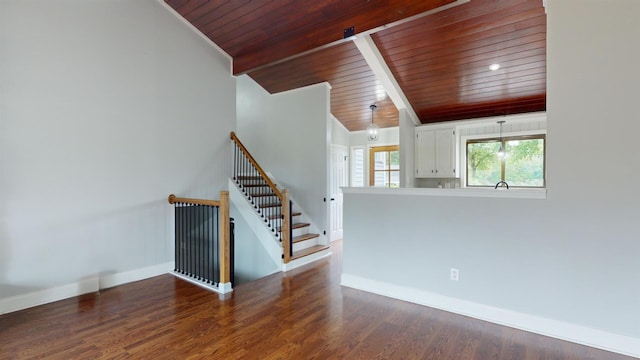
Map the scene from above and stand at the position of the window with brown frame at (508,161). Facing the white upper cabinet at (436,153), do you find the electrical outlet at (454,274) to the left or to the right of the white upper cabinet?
left

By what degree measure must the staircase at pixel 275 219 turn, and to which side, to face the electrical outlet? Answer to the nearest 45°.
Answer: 0° — it already faces it

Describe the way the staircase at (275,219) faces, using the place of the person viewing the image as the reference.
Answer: facing the viewer and to the right of the viewer

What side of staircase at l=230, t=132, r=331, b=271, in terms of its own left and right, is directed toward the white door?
left

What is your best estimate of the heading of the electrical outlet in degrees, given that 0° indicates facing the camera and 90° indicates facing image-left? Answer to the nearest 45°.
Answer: approximately 0°

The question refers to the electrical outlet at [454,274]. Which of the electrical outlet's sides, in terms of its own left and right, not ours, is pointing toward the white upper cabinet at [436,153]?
back

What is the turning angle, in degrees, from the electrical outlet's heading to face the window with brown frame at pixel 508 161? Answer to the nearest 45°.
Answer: approximately 180°

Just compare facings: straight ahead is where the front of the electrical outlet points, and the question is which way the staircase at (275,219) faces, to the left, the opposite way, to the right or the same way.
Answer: to the left

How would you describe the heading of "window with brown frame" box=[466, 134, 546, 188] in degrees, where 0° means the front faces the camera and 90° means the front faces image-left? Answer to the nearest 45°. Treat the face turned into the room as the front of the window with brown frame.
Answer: approximately 0°
